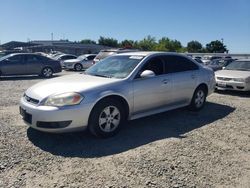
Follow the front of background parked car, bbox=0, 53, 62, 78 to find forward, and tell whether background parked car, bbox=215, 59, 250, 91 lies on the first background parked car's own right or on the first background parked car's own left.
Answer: on the first background parked car's own left

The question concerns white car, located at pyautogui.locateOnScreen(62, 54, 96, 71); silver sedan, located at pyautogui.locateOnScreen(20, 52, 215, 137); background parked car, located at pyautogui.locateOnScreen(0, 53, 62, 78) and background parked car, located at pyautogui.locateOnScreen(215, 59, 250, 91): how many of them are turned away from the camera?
0

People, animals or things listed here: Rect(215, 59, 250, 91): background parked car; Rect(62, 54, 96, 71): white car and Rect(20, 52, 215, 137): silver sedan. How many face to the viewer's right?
0

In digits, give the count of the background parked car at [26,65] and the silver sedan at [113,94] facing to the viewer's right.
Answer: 0

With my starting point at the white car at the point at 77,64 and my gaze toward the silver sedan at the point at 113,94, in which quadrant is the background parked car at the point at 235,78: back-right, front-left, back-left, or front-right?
front-left

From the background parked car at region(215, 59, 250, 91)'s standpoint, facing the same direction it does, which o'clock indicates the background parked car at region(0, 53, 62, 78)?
the background parked car at region(0, 53, 62, 78) is roughly at 2 o'clock from the background parked car at region(215, 59, 250, 91).

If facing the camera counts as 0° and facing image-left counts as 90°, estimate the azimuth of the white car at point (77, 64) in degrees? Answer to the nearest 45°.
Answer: approximately 45°

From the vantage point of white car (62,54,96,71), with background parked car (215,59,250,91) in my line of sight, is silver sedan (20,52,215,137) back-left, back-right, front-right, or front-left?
front-right

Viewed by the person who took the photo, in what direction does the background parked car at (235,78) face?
facing the viewer and to the left of the viewer

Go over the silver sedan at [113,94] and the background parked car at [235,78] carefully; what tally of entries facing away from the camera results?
0

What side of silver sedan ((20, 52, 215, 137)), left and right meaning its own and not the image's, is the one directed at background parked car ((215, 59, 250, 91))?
back

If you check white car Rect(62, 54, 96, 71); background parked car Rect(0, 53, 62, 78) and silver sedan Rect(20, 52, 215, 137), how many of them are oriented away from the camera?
0

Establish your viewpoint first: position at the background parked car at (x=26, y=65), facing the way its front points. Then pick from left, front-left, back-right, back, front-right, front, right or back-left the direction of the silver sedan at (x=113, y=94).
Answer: left

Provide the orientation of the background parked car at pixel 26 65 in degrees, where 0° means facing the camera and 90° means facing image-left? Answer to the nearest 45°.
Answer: approximately 90°

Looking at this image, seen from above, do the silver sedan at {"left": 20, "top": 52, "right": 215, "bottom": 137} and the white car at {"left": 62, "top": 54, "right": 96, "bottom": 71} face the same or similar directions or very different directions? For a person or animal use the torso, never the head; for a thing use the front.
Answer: same or similar directions
